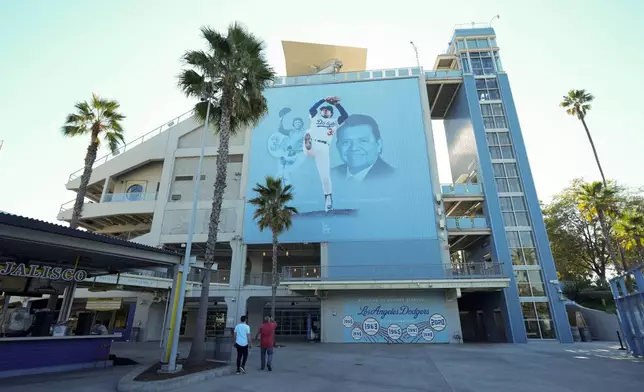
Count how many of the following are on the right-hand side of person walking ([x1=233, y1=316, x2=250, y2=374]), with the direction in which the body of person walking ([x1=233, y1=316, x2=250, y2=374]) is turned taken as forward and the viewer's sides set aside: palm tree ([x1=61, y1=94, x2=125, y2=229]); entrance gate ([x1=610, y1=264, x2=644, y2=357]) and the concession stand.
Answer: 1

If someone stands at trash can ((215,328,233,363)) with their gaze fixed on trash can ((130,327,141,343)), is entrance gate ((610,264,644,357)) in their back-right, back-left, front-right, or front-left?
back-right

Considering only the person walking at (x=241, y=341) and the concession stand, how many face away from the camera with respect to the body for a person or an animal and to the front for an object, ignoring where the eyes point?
1

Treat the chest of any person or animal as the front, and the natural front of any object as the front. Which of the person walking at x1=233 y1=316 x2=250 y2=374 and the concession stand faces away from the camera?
the person walking

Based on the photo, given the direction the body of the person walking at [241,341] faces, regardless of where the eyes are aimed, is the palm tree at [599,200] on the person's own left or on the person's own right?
on the person's own right

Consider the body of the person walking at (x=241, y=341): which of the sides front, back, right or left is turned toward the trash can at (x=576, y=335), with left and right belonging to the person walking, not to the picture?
right

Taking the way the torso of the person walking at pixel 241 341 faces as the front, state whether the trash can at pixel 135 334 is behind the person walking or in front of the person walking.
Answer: in front

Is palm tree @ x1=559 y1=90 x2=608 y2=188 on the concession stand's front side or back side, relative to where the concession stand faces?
on the front side

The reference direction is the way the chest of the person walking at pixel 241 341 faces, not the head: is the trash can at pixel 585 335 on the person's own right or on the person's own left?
on the person's own right

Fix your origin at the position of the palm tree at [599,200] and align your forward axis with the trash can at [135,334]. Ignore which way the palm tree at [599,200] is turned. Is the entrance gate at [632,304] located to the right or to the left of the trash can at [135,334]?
left

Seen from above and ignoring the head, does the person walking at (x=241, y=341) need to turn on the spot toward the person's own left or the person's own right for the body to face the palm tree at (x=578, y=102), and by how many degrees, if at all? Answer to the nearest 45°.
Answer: approximately 90° to the person's own right

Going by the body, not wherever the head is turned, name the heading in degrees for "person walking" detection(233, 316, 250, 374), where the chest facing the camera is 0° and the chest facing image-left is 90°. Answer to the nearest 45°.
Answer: approximately 180°

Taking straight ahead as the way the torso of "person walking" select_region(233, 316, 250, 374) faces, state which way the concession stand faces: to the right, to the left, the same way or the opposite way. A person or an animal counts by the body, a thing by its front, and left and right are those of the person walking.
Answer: to the right
